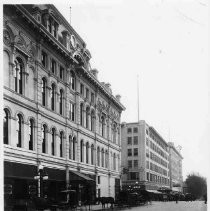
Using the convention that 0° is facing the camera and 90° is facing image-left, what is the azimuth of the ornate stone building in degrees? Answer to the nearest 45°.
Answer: approximately 315°
